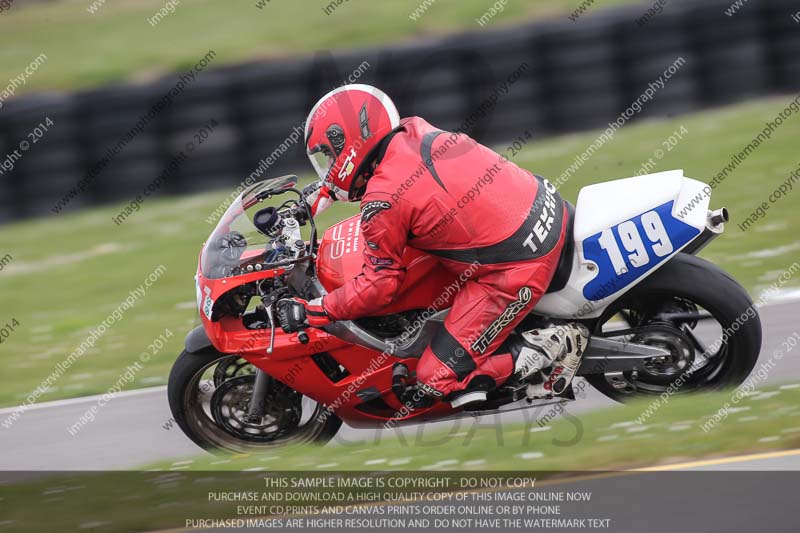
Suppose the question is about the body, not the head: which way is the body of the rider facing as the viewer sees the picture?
to the viewer's left

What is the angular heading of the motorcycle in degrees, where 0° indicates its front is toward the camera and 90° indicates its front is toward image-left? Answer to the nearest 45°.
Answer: approximately 90°

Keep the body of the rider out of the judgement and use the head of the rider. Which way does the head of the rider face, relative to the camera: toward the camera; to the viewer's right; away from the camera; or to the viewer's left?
to the viewer's left
